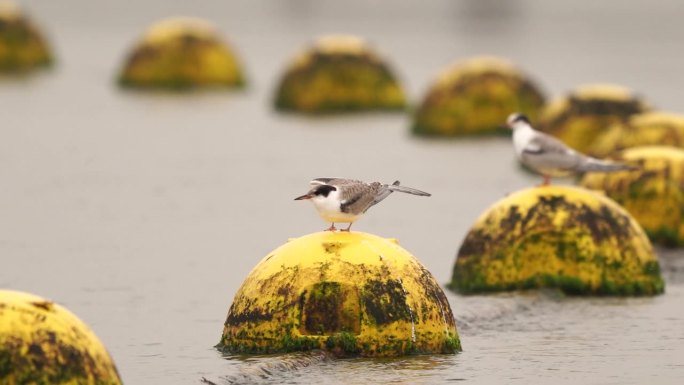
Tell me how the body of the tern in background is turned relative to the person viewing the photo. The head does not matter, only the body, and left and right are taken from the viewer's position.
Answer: facing to the left of the viewer

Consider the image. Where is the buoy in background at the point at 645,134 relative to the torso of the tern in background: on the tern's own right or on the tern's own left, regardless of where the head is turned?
on the tern's own right

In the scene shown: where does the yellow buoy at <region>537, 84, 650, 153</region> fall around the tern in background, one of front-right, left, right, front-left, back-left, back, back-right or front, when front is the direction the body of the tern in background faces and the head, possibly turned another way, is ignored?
right

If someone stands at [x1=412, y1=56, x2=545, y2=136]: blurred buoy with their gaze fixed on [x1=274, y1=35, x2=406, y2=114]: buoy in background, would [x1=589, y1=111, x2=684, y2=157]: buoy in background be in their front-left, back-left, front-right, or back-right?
back-left

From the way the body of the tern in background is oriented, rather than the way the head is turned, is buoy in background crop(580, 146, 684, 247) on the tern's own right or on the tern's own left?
on the tern's own right
